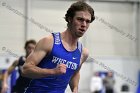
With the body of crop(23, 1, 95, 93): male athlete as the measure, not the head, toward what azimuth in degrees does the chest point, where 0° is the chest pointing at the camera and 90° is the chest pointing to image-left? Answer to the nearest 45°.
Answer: approximately 315°
